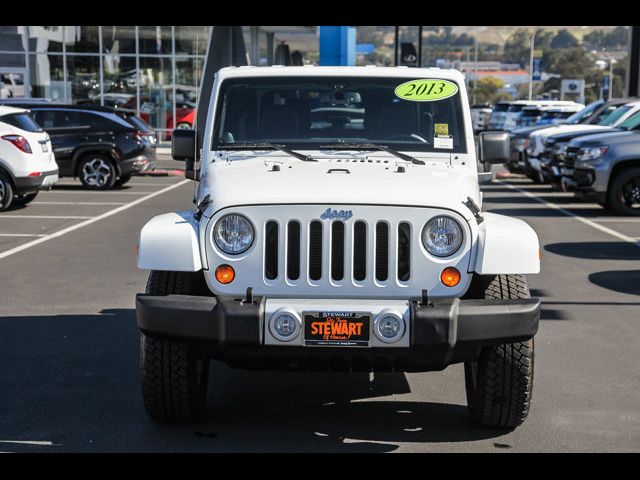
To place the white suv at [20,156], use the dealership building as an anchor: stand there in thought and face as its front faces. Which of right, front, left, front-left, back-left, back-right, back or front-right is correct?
front

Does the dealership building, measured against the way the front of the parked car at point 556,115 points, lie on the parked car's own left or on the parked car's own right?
on the parked car's own right

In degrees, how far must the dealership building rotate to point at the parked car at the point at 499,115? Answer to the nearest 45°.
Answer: approximately 90° to its left

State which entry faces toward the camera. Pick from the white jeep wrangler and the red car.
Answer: the white jeep wrangler

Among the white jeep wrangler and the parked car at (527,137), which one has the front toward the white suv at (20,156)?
the parked car

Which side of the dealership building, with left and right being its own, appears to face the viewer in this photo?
front

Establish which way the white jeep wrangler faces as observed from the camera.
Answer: facing the viewer

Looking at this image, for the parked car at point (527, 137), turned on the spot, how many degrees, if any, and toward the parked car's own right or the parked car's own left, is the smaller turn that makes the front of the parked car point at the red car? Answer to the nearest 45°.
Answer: approximately 90° to the parked car's own right

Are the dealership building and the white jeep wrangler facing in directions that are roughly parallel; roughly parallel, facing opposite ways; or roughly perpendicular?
roughly parallel

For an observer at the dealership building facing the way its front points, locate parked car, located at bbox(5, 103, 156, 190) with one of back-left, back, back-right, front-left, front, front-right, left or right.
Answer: front

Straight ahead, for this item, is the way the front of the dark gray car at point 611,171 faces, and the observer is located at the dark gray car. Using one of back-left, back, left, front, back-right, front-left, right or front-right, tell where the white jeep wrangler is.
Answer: front-left

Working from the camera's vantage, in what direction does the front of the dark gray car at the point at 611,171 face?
facing the viewer and to the left of the viewer

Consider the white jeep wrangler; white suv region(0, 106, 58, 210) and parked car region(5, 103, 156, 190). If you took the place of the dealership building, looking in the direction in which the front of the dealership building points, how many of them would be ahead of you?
3

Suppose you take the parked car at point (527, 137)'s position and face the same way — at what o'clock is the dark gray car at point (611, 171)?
The dark gray car is roughly at 10 o'clock from the parked car.

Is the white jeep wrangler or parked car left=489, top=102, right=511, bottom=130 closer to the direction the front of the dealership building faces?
the white jeep wrangler

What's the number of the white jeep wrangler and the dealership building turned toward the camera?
2
